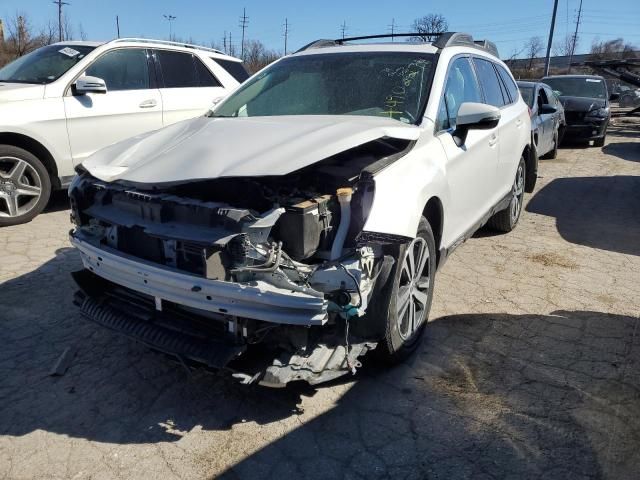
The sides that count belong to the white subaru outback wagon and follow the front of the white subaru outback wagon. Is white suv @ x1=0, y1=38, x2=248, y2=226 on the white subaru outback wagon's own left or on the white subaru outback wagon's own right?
on the white subaru outback wagon's own right

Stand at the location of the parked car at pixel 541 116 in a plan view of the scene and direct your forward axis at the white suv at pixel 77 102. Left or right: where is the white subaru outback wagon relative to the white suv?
left

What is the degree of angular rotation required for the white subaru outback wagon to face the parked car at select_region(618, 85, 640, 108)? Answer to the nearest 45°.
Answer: approximately 180°

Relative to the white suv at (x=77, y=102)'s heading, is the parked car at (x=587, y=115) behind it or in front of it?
behind

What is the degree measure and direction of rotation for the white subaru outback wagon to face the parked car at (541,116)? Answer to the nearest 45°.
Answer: approximately 180°

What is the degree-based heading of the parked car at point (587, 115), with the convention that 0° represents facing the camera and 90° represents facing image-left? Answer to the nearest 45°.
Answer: approximately 0°

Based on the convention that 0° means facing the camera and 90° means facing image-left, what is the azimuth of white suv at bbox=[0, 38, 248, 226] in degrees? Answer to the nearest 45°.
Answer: approximately 45°

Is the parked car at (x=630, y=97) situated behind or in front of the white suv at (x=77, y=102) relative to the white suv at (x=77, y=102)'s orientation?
behind

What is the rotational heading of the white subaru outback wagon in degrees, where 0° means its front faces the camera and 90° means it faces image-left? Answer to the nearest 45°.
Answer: approximately 45°
